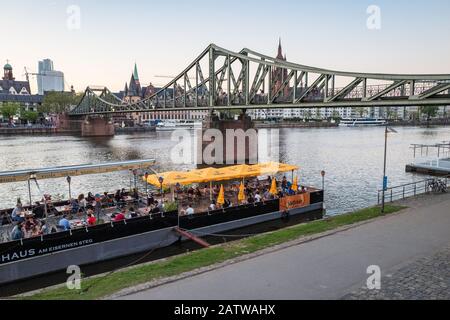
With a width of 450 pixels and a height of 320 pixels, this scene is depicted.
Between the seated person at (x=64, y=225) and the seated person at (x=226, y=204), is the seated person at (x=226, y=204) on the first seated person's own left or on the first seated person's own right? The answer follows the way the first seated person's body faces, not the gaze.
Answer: on the first seated person's own right

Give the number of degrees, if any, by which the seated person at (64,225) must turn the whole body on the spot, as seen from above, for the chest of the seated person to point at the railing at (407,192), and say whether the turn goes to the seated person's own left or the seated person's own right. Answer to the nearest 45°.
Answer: approximately 90° to the seated person's own right

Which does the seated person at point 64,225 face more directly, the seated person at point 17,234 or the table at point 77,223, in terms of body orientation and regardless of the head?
the table

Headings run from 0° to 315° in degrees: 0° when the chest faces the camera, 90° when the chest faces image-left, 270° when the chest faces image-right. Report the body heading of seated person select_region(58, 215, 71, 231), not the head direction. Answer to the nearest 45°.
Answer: approximately 180°

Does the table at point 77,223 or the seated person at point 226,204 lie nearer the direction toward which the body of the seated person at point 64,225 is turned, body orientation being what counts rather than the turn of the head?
the table

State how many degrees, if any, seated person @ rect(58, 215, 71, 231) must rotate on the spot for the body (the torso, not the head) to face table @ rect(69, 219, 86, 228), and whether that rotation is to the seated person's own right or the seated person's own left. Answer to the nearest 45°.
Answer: approximately 45° to the seated person's own right

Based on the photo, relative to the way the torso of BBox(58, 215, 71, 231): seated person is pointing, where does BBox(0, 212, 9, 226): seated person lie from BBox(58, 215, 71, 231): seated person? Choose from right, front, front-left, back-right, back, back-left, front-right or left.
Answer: front-left
